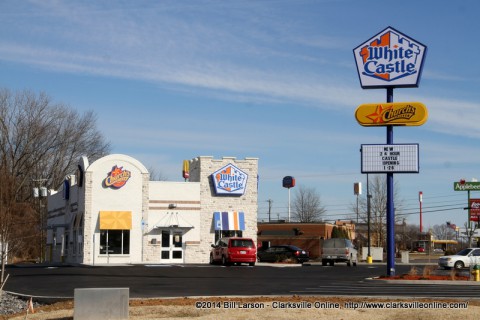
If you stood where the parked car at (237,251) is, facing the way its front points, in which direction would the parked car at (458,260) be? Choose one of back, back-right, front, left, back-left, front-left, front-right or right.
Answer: back-right

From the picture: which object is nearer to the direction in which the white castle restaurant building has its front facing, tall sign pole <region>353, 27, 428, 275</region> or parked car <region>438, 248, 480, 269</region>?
the tall sign pole

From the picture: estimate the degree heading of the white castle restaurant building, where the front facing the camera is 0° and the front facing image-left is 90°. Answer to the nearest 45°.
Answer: approximately 0°

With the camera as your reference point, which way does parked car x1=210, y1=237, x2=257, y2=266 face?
facing away from the viewer and to the left of the viewer

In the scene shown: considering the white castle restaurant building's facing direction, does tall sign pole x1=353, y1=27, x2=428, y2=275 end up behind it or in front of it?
in front

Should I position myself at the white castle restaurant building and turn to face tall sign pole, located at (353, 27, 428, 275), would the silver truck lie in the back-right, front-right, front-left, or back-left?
front-left

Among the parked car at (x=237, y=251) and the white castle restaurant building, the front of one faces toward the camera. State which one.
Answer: the white castle restaurant building

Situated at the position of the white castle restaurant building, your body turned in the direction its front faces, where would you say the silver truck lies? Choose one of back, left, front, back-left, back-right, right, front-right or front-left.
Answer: left

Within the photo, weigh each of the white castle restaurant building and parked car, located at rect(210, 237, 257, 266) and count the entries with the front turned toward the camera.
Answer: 1

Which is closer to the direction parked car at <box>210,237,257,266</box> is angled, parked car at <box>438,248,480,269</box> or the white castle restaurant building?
the white castle restaurant building

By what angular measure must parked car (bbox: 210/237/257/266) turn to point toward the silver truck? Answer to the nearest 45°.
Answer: approximately 90° to its right

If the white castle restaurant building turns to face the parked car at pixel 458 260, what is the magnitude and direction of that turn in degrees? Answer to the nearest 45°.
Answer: approximately 90° to its left

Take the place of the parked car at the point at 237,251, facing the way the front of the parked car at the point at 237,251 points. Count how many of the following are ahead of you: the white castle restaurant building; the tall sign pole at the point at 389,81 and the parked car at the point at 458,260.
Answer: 1

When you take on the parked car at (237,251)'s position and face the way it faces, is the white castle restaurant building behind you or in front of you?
in front
